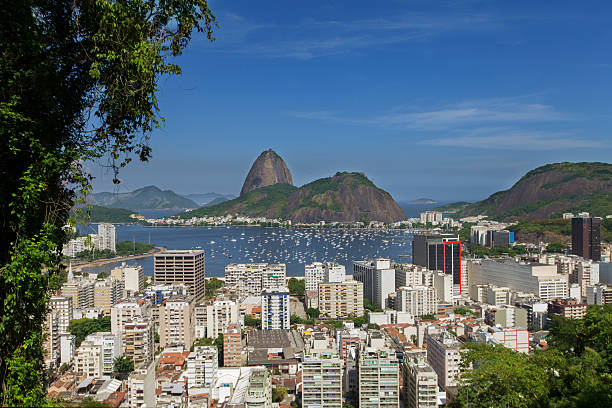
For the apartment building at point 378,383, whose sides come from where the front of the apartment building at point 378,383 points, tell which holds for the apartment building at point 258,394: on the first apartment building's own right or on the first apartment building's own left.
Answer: on the first apartment building's own right

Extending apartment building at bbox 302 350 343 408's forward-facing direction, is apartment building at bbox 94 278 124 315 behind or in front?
behind

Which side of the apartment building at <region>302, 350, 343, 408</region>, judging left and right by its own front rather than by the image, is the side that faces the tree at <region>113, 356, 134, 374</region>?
right

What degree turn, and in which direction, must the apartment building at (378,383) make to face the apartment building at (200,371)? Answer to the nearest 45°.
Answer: approximately 90° to its right

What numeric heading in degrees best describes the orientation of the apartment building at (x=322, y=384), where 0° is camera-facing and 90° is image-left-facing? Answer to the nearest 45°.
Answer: approximately 0°

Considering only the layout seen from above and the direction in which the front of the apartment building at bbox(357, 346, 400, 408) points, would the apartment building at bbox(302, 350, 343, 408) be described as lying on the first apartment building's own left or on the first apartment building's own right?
on the first apartment building's own right

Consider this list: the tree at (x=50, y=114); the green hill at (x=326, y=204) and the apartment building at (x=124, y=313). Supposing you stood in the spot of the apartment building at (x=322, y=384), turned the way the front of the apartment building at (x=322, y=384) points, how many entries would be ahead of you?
1

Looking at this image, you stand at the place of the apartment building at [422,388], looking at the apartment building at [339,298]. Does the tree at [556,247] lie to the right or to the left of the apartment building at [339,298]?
right

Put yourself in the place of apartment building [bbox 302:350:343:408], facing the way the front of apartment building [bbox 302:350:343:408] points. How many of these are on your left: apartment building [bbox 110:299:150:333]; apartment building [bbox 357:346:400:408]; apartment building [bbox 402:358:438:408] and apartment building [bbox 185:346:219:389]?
2

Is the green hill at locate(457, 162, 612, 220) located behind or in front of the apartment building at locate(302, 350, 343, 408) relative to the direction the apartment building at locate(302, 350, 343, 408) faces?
behind

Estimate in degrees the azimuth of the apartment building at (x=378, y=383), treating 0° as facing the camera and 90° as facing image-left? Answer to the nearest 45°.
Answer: approximately 0°

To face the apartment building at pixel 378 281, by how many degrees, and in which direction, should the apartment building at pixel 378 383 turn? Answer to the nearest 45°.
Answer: approximately 180°

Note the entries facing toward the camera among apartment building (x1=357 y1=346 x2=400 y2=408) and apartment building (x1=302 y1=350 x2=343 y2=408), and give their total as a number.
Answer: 2

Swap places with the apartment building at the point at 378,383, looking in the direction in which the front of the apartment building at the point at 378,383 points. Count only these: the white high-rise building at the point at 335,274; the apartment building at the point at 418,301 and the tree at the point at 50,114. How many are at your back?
2

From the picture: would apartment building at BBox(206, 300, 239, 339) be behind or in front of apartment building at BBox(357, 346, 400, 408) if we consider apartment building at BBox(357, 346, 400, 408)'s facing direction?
behind

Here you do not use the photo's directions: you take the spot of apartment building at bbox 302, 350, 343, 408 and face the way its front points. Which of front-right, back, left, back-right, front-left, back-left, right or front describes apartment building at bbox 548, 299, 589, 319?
back-left
